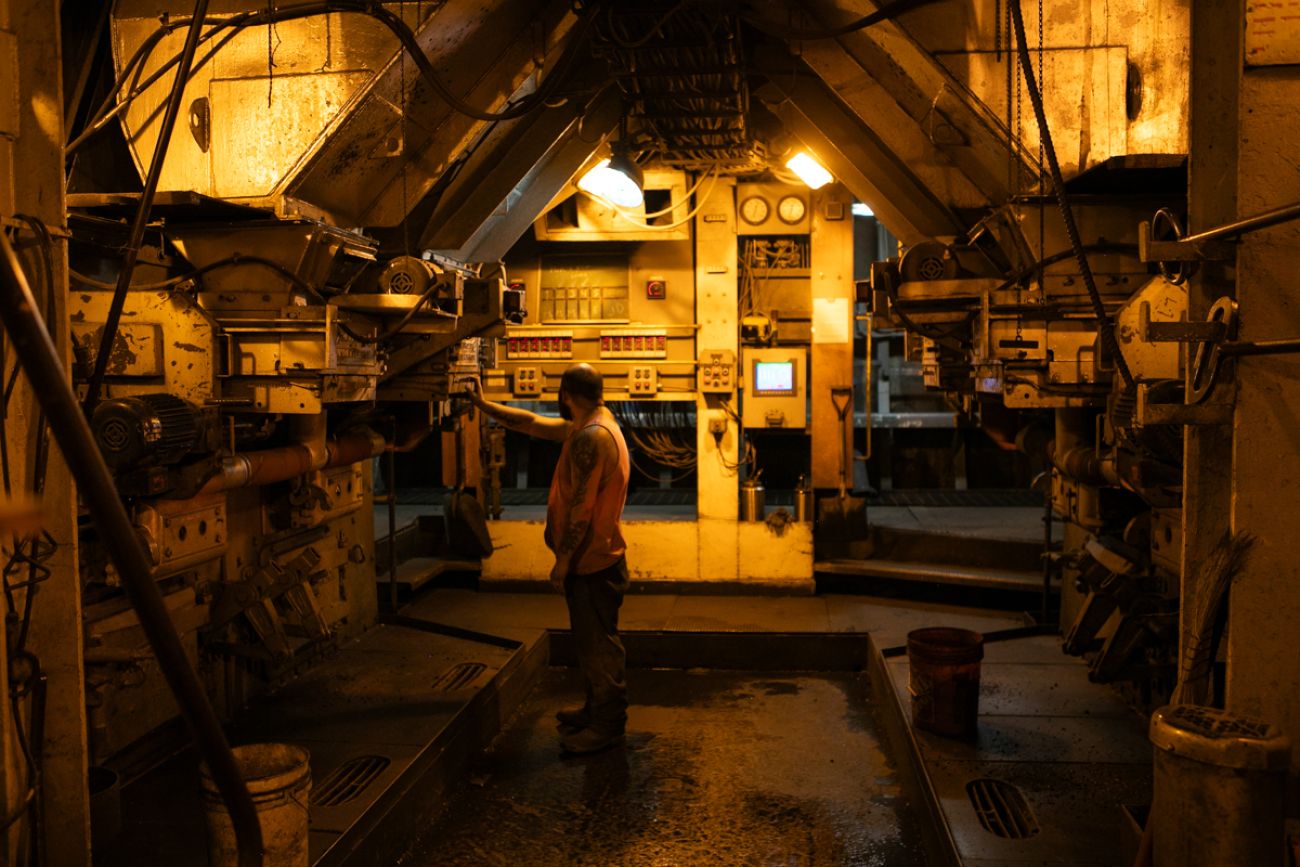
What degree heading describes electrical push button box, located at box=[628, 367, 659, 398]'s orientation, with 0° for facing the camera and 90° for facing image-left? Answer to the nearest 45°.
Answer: approximately 0°

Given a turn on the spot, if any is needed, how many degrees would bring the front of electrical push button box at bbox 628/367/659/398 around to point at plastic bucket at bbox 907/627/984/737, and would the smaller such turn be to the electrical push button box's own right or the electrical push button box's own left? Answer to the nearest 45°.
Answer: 0° — it already faces it

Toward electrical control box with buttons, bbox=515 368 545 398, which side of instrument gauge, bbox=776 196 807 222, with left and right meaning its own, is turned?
right

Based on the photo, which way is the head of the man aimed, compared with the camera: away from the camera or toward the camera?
away from the camera

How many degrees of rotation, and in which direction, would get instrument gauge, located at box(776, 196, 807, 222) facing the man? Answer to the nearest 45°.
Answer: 0° — it already faces them
